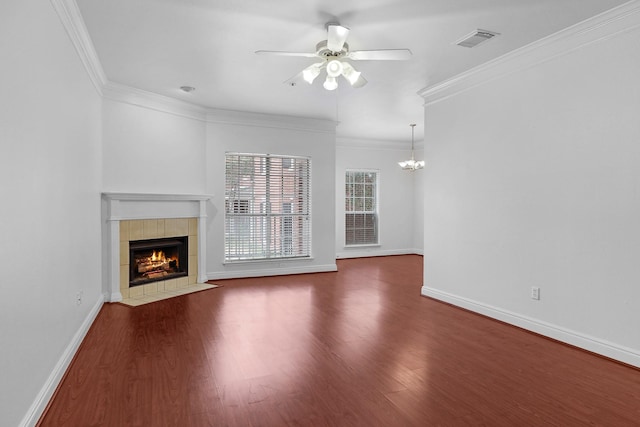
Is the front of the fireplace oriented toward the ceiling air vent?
yes

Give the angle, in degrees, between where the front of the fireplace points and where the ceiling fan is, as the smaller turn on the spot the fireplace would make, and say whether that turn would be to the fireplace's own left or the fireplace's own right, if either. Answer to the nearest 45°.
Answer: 0° — it already faces it

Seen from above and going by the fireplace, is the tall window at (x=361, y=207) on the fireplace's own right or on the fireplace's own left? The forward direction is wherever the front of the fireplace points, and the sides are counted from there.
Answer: on the fireplace's own left

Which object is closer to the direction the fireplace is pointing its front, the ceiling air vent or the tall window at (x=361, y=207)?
the ceiling air vent

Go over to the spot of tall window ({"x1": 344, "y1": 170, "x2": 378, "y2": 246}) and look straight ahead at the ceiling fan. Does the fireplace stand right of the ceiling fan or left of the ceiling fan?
right

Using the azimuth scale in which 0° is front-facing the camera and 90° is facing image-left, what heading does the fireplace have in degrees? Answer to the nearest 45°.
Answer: approximately 315°
